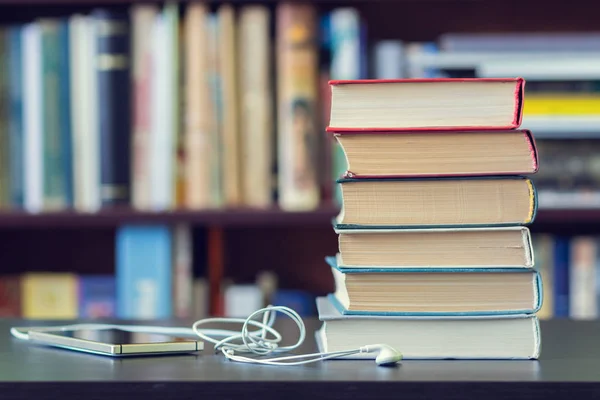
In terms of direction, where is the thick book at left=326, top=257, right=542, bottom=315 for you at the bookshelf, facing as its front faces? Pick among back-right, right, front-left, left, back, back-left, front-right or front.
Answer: front

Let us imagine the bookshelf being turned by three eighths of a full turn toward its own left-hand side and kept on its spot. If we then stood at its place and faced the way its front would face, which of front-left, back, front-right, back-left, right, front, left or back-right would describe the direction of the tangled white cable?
back-right

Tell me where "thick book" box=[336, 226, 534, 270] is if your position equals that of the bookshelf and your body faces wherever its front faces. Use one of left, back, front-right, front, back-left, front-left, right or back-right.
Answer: front

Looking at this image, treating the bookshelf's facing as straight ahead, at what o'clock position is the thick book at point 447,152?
The thick book is roughly at 12 o'clock from the bookshelf.

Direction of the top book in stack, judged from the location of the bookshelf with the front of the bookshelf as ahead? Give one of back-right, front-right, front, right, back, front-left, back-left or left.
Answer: front

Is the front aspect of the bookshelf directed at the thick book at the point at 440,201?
yes

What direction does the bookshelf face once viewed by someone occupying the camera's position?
facing the viewer

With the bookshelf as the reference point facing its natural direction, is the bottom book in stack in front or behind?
in front
